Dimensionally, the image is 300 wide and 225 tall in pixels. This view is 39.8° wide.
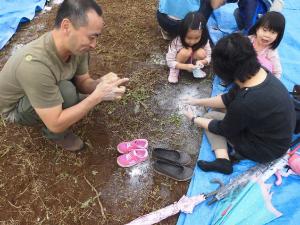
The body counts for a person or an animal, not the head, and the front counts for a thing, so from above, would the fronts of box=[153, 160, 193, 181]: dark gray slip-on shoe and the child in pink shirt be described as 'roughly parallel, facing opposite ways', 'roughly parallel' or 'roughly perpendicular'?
roughly perpendicular

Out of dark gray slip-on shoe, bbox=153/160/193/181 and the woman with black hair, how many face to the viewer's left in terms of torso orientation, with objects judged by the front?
1

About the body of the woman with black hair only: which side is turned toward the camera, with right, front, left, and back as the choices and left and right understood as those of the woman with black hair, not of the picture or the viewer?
left

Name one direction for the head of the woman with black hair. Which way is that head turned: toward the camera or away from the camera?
away from the camera

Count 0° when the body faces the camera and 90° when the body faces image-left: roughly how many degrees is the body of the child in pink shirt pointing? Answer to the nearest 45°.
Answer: approximately 45°

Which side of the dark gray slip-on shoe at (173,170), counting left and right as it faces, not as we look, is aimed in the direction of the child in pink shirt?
left
